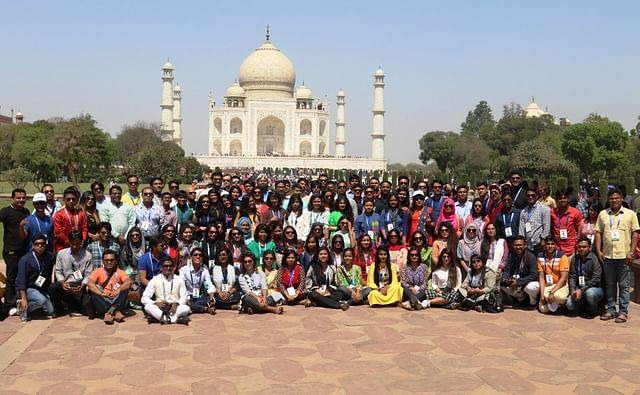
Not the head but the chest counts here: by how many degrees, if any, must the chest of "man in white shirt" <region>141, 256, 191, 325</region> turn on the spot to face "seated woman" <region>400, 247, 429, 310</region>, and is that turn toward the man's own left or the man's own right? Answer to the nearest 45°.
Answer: approximately 90° to the man's own left

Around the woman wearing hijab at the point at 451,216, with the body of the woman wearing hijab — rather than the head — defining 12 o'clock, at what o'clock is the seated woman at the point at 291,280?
The seated woman is roughly at 2 o'clock from the woman wearing hijab.

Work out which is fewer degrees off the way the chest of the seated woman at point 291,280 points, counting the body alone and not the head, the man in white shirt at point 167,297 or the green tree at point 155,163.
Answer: the man in white shirt

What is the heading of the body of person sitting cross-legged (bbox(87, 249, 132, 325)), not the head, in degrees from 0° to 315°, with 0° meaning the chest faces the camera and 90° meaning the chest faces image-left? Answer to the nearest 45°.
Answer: approximately 0°

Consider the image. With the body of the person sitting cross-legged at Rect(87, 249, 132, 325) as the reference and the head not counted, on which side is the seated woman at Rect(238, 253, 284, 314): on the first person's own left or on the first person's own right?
on the first person's own left

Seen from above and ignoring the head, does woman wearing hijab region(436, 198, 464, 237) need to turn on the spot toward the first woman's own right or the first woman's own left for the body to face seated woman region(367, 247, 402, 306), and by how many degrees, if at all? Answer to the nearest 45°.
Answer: approximately 45° to the first woman's own right

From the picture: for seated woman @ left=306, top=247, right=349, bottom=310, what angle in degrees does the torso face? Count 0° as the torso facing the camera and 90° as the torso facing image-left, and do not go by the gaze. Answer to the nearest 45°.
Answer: approximately 0°

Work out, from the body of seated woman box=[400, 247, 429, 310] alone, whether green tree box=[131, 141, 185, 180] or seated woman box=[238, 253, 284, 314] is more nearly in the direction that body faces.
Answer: the seated woman

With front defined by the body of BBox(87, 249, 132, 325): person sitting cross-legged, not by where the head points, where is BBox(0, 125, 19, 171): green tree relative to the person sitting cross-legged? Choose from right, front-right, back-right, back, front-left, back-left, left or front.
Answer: back
